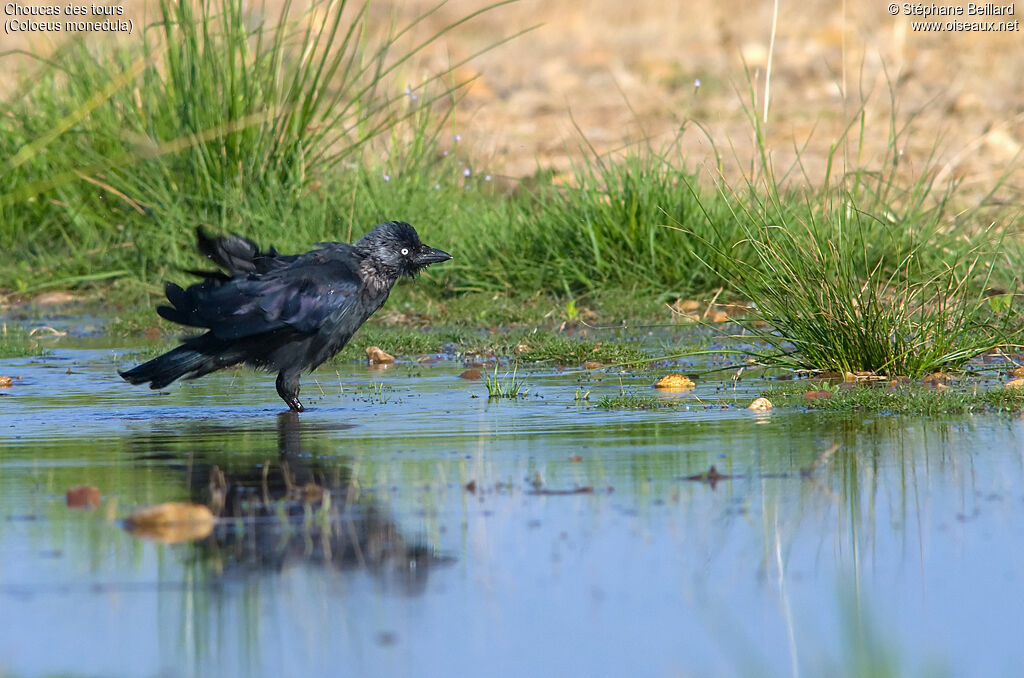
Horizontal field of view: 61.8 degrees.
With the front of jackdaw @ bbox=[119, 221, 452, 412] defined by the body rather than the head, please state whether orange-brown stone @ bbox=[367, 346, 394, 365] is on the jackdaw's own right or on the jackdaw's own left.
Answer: on the jackdaw's own left

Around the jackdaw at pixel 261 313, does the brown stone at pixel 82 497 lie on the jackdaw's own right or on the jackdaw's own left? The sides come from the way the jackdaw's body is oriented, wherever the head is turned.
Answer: on the jackdaw's own right

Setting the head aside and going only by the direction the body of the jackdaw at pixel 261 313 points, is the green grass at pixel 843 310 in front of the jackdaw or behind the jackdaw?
in front

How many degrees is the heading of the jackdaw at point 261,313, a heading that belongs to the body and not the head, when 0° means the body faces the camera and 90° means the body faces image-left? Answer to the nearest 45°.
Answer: approximately 270°

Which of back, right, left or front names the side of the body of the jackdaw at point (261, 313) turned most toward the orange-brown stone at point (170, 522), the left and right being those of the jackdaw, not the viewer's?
right

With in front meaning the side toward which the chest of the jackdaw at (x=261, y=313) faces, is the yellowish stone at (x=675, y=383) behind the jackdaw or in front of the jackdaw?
in front

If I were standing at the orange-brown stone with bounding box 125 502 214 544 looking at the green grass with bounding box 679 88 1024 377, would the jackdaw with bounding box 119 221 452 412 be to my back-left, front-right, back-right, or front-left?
front-left

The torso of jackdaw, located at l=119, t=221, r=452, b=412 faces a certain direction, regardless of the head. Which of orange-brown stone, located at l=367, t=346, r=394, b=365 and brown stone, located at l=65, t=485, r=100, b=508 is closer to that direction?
the orange-brown stone

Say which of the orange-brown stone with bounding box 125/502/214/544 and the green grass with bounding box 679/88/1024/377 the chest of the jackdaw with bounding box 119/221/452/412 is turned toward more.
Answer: the green grass
